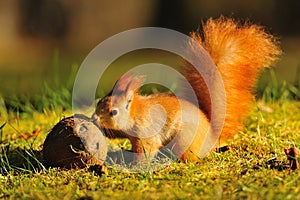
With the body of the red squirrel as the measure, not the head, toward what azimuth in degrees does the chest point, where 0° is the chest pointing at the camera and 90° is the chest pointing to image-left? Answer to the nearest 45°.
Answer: approximately 90°

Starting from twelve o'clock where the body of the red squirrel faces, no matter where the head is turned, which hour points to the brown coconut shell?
The brown coconut shell is roughly at 11 o'clock from the red squirrel.
